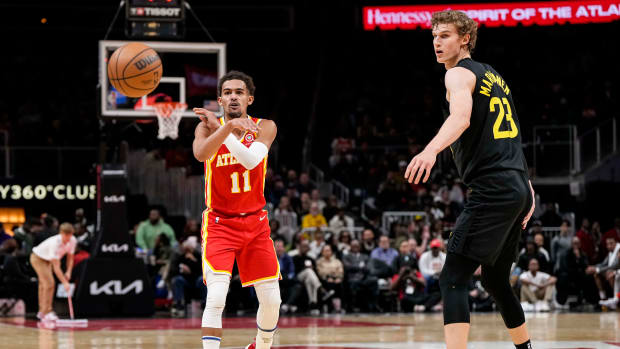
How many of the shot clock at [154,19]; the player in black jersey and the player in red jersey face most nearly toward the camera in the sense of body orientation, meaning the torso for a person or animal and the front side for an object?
2

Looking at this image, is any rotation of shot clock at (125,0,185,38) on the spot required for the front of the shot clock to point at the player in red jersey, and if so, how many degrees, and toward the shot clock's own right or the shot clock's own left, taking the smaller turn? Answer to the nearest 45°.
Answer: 0° — it already faces them

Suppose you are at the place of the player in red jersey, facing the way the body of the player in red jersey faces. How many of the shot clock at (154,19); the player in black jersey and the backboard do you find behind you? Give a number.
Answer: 2

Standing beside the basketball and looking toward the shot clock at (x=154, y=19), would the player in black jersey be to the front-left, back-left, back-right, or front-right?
back-right

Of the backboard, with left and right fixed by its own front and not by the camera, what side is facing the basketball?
front

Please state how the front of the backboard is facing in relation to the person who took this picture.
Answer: facing the viewer

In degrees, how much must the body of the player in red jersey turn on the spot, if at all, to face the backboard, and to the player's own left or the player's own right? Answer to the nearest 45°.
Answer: approximately 180°

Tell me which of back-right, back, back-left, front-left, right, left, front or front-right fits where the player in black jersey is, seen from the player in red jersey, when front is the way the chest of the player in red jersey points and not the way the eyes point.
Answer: front-left

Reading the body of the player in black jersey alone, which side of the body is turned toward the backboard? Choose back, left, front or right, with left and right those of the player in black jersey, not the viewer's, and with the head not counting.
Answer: front

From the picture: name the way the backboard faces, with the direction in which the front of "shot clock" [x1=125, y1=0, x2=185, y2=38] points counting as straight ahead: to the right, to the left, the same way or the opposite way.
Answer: the same way

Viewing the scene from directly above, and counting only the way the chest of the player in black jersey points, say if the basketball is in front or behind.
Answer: in front

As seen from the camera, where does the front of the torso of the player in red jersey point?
toward the camera

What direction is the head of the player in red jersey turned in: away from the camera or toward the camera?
toward the camera

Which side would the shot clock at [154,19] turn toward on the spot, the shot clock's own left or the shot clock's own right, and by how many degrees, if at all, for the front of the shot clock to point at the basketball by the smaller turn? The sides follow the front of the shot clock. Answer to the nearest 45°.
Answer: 0° — it already faces it

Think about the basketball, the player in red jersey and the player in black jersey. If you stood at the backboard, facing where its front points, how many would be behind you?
0

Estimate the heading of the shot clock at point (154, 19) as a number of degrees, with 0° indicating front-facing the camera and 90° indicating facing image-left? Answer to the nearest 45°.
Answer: approximately 0°

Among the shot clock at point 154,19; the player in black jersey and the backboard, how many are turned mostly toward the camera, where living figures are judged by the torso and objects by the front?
2

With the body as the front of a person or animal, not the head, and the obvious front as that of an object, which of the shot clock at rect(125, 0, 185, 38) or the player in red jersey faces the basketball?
the shot clock
